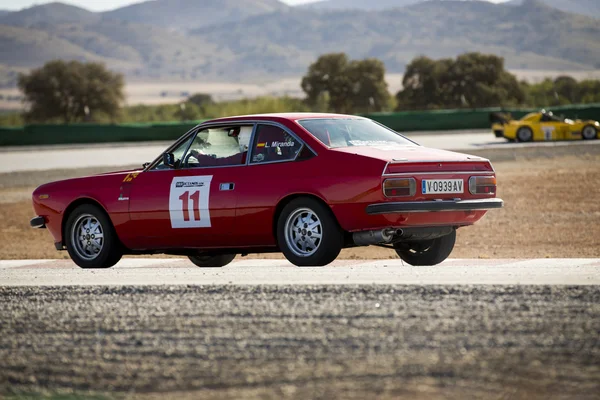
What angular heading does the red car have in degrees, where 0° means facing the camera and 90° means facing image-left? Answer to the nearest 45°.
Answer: approximately 135°

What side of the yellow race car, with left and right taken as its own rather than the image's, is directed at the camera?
right

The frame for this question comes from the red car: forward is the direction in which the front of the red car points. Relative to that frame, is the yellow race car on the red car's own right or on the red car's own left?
on the red car's own right

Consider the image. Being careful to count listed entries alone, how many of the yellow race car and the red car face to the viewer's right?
1

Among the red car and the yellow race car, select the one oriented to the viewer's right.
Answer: the yellow race car

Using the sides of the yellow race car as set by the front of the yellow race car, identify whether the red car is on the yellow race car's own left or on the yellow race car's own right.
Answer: on the yellow race car's own right

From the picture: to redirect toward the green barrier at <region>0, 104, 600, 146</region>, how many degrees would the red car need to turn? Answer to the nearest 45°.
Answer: approximately 45° to its right
